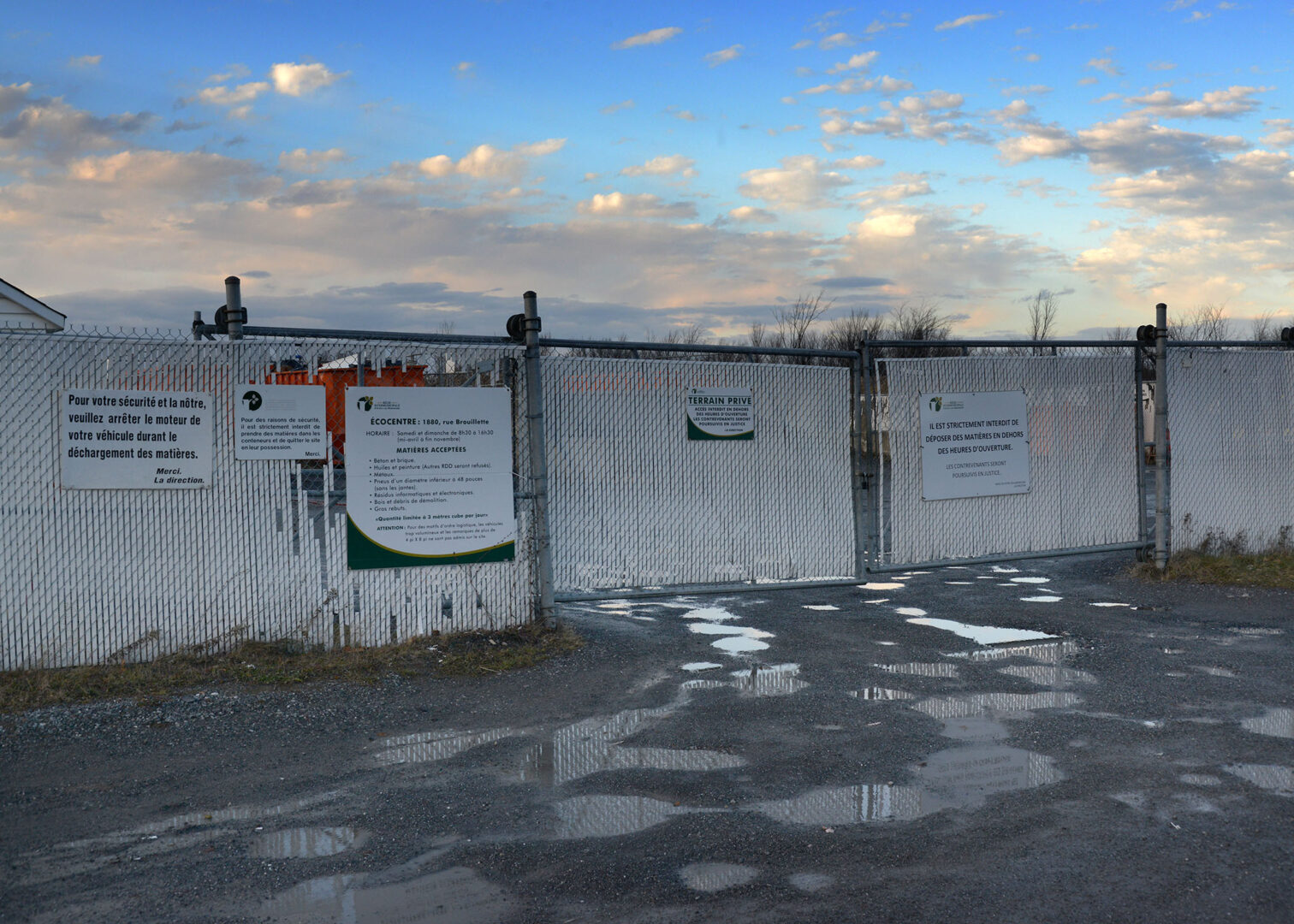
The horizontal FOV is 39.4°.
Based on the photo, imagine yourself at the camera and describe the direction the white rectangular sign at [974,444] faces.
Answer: facing the viewer

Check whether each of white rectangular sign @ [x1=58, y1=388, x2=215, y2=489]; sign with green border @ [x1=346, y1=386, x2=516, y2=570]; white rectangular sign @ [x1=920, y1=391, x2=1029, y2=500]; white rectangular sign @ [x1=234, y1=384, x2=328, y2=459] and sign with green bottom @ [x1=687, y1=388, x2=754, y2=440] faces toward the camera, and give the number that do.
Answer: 5

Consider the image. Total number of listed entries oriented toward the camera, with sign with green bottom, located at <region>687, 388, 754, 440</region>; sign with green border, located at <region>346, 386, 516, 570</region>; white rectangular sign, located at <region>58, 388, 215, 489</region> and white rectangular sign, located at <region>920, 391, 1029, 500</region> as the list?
4

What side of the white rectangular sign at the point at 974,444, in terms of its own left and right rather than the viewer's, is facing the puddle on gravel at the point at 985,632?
front

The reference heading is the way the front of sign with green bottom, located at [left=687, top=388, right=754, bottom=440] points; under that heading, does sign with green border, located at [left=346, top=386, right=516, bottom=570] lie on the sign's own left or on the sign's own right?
on the sign's own right

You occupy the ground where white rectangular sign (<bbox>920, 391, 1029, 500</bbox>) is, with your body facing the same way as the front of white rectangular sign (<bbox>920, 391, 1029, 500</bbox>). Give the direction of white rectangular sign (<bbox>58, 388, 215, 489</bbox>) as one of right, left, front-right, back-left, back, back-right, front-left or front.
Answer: front-right

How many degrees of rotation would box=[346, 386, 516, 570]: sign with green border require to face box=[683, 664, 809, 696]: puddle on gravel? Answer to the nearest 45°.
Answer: approximately 45° to its left

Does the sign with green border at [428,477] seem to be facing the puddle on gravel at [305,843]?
yes

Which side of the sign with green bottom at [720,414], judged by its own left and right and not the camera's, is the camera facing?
front

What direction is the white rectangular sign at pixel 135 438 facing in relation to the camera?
toward the camera

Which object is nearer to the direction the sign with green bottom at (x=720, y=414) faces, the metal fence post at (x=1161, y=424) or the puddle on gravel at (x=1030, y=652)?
the puddle on gravel
